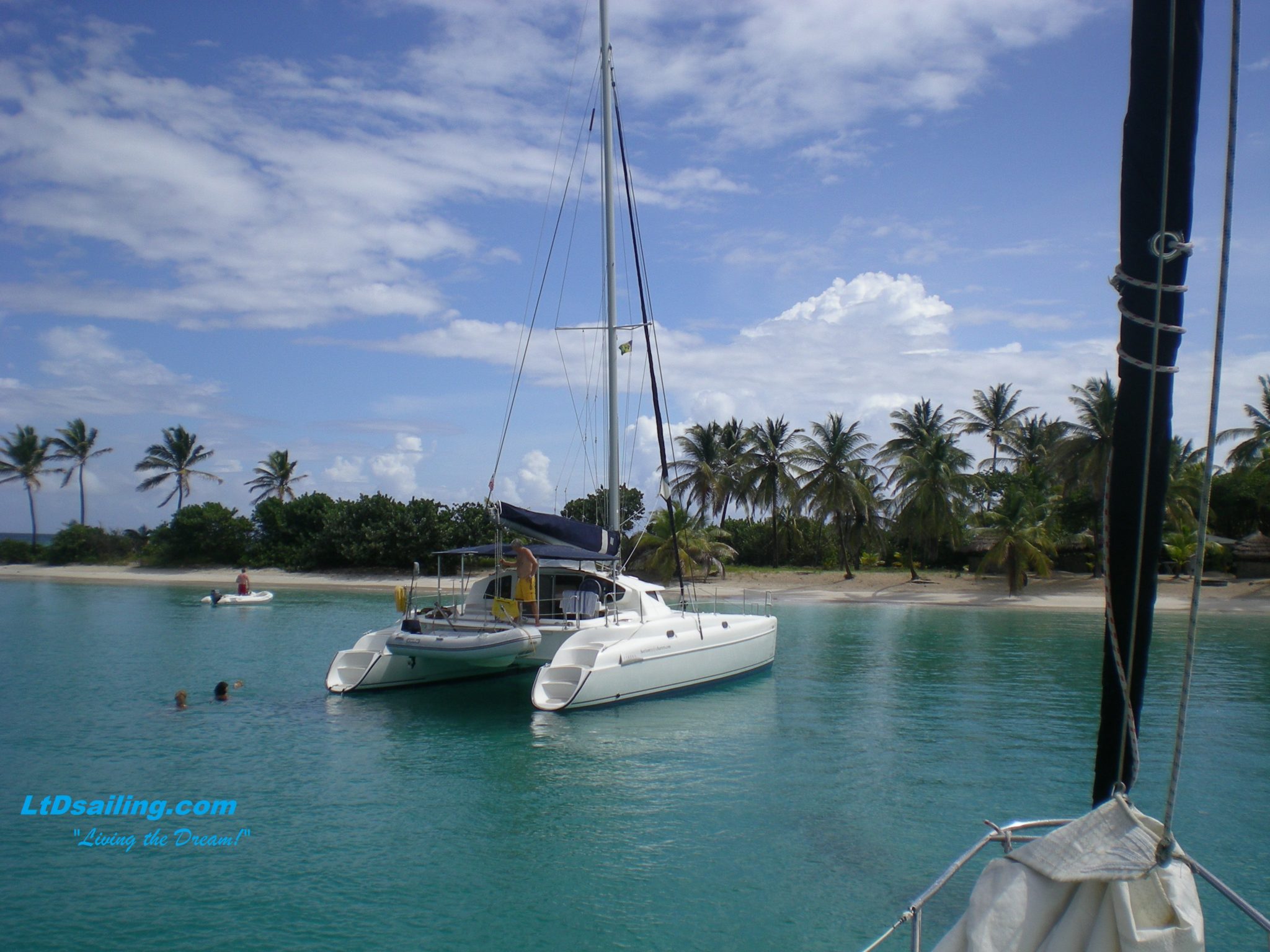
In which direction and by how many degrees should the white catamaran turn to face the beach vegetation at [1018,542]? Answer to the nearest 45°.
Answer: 0° — it already faces it

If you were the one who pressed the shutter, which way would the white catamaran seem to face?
facing away from the viewer and to the right of the viewer

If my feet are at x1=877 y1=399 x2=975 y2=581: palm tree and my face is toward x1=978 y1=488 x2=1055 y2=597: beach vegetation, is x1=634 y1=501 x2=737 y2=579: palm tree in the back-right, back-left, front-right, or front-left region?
back-right

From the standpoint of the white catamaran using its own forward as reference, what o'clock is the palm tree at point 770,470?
The palm tree is roughly at 11 o'clock from the white catamaran.

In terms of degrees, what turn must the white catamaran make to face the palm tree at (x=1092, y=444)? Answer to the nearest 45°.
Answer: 0° — it already faces it

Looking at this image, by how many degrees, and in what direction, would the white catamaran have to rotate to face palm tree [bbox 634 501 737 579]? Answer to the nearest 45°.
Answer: approximately 45° to its left

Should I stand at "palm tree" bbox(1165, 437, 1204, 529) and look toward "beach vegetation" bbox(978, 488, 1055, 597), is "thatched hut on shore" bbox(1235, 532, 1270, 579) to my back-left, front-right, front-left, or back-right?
back-left
